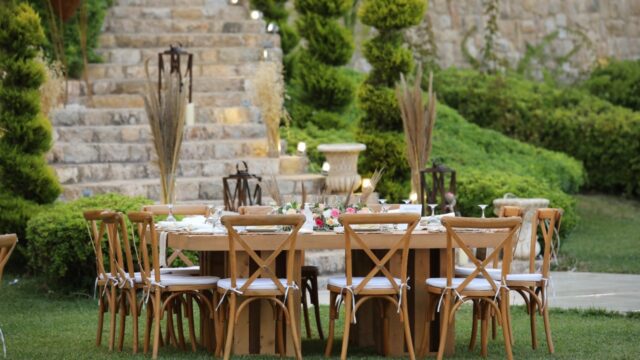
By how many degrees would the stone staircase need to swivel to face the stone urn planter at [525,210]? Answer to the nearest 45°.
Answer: approximately 45° to its left

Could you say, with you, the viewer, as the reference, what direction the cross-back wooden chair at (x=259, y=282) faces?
facing away from the viewer

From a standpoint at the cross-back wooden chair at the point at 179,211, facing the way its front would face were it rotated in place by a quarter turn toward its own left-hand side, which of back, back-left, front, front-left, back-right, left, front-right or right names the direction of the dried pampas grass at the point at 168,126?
left

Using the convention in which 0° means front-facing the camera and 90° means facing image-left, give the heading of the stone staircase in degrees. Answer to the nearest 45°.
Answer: approximately 0°
